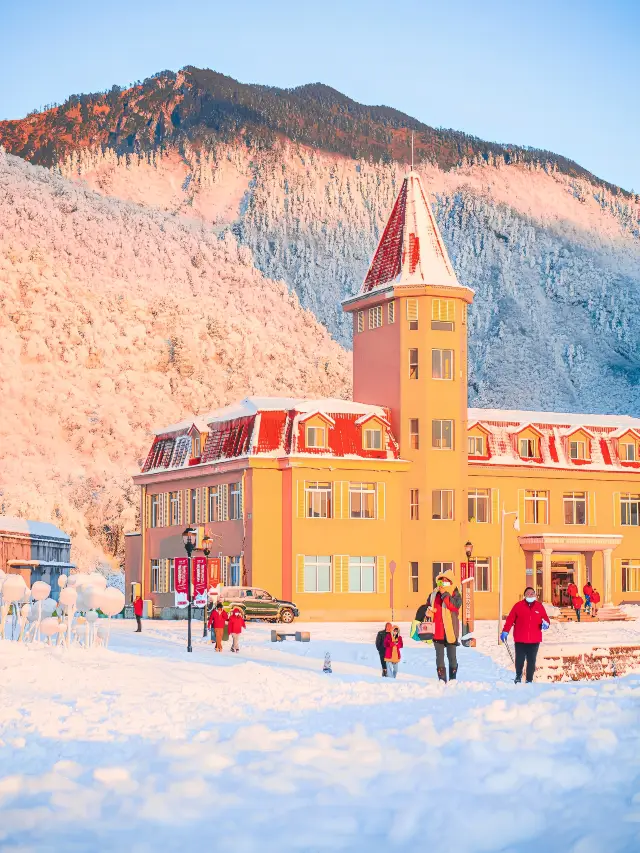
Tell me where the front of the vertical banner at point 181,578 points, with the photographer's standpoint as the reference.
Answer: facing the viewer

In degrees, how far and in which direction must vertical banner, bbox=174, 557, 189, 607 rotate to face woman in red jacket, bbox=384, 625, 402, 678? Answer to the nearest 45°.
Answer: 0° — it already faces them

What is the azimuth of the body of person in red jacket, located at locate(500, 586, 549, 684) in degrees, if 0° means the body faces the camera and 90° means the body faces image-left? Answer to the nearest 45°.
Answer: approximately 0°

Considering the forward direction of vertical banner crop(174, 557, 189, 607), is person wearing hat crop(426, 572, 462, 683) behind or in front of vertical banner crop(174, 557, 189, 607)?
in front

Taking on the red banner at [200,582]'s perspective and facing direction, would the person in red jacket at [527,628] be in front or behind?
in front

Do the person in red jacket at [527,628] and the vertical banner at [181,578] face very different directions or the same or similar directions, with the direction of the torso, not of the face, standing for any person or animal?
same or similar directions

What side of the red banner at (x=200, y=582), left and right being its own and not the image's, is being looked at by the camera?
front

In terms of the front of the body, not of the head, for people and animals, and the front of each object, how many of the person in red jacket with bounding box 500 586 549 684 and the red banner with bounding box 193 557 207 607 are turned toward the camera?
2

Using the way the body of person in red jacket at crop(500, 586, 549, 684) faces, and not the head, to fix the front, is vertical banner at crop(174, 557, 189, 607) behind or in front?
behind

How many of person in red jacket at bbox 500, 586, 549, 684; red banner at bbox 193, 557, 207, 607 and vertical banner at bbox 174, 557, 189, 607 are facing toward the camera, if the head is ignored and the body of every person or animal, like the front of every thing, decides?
3
